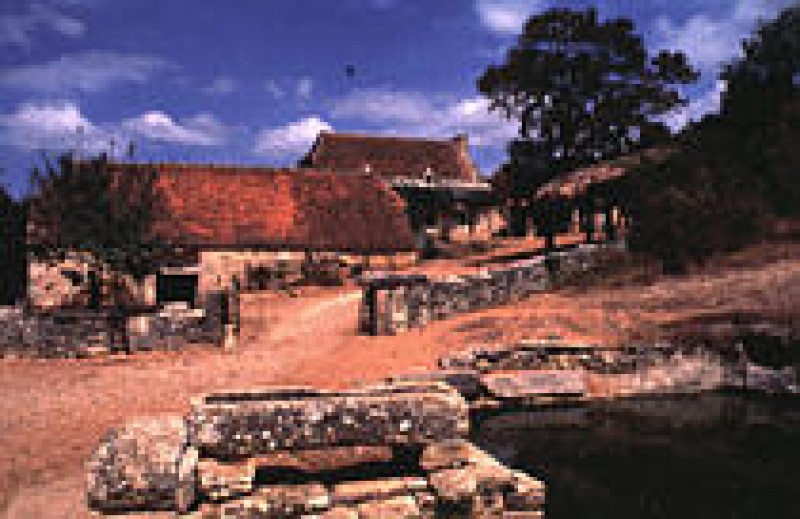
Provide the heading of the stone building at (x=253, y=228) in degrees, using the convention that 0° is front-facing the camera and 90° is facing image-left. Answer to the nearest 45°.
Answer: approximately 0°

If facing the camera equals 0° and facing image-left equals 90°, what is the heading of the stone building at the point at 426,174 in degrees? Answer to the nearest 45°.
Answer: approximately 0°

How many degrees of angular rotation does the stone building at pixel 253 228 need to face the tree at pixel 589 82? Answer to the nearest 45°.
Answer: approximately 90° to its left

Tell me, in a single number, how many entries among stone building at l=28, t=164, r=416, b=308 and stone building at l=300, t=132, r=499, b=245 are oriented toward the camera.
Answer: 2

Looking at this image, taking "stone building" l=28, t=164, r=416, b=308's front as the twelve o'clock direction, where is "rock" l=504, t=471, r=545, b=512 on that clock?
The rock is roughly at 12 o'clock from the stone building.

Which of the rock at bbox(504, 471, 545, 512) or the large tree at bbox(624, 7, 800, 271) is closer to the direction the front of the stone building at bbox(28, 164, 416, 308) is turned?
the rock

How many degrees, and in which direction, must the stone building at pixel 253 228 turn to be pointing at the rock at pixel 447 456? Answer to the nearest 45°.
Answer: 0° — it already faces it
